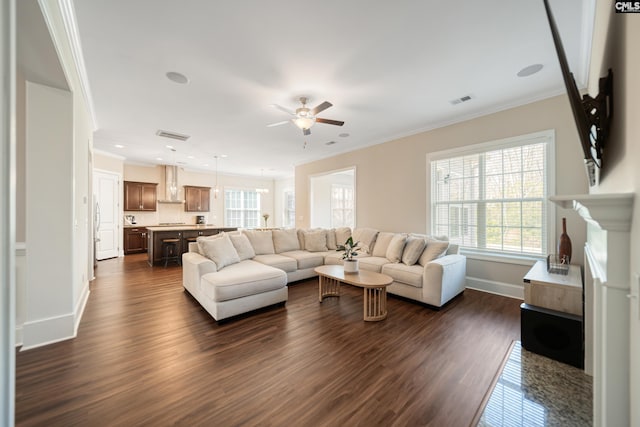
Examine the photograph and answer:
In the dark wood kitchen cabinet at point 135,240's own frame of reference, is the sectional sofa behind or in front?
in front

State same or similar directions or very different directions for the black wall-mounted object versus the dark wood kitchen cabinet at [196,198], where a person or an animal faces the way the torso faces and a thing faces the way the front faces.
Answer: very different directions

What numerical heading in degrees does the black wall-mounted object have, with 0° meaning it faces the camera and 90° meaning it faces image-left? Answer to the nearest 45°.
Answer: approximately 90°

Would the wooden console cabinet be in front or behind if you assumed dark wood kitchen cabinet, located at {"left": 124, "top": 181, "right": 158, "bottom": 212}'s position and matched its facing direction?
in front

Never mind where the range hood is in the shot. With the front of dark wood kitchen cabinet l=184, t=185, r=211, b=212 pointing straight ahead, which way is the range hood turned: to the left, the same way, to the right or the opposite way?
the same way

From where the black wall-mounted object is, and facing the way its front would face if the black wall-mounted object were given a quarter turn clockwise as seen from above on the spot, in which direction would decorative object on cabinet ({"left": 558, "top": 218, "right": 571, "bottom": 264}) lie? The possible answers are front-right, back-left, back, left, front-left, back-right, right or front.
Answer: front

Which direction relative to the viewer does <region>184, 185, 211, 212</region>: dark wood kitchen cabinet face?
toward the camera

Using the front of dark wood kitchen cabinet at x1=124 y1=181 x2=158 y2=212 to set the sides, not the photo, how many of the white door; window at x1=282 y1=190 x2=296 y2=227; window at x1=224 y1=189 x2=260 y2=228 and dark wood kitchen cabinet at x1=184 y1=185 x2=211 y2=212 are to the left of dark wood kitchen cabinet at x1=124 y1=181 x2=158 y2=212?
3

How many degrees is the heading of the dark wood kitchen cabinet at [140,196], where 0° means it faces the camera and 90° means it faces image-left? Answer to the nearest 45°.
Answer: approximately 0°

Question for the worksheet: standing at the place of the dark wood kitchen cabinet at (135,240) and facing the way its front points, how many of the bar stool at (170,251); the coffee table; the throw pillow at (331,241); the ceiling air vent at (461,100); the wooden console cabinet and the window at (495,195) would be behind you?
0

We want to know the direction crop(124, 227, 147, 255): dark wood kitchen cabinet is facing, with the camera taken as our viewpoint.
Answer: facing the viewer

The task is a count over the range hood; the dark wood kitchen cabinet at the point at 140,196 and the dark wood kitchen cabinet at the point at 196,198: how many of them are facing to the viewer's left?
0

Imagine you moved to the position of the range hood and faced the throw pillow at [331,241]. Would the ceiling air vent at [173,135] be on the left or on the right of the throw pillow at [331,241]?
right

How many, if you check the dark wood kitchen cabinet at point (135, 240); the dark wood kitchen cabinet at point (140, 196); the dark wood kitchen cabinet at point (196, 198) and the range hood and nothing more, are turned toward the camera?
4

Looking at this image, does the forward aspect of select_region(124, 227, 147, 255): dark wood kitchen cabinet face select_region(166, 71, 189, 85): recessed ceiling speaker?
yes

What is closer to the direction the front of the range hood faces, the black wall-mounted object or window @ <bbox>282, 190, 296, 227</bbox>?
the black wall-mounted object

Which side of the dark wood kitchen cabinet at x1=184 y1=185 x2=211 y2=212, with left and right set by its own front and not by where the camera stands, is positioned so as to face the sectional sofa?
front

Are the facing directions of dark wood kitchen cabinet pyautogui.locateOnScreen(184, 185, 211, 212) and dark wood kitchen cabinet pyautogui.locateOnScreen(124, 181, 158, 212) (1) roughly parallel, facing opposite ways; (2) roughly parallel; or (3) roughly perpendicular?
roughly parallel
